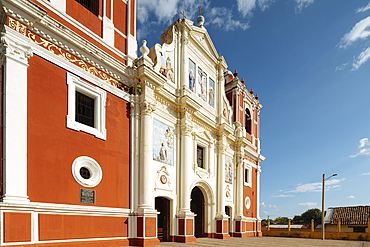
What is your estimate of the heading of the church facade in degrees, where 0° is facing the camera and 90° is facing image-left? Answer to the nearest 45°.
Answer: approximately 315°
